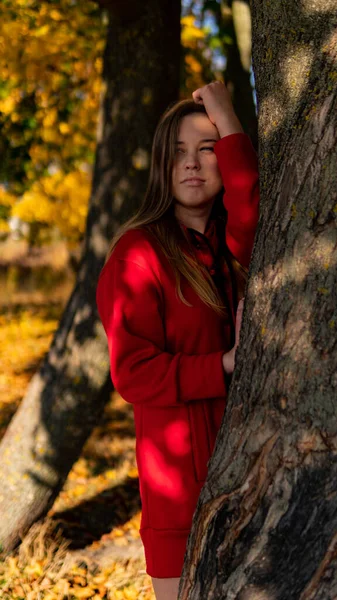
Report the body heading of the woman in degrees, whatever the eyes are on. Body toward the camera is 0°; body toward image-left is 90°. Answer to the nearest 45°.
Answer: approximately 315°
